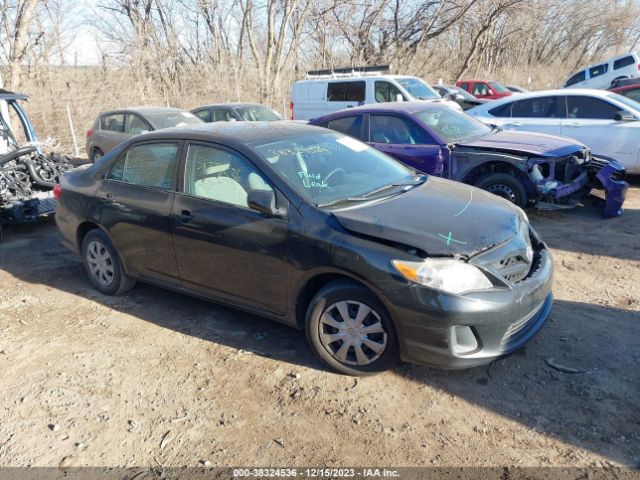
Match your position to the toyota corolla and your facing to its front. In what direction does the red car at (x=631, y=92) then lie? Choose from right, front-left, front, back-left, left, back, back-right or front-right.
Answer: left

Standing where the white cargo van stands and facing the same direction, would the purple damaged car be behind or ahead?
ahead

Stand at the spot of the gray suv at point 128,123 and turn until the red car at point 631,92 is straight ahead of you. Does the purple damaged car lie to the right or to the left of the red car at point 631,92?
right

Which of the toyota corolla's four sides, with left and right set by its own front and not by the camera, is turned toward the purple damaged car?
left

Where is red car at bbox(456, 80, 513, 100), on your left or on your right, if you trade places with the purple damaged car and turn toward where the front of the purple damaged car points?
on your left

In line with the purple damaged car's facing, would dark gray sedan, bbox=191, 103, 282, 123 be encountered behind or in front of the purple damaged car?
behind

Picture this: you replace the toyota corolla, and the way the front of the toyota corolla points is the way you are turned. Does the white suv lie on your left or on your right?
on your left

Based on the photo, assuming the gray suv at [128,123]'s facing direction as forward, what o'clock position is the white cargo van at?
The white cargo van is roughly at 10 o'clock from the gray suv.

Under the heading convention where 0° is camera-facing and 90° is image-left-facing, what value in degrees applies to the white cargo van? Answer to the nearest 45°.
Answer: approximately 315°
